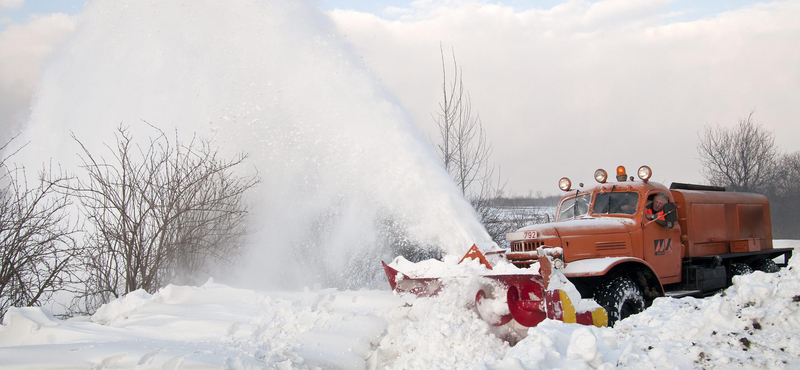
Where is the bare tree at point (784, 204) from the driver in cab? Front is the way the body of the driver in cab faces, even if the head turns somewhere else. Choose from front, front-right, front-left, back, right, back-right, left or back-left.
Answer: back-right

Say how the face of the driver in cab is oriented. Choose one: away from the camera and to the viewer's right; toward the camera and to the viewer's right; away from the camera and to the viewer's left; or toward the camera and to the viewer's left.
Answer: toward the camera and to the viewer's left

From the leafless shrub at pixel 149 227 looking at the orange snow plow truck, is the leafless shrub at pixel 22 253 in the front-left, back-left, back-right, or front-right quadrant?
back-right

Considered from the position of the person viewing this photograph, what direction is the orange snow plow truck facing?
facing the viewer and to the left of the viewer

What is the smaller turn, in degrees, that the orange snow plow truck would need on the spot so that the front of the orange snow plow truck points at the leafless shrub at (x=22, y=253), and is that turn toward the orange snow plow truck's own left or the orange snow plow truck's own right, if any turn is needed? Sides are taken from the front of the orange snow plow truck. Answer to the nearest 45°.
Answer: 0° — it already faces it

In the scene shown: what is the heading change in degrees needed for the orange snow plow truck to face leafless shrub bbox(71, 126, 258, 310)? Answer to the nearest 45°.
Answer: approximately 45° to its right

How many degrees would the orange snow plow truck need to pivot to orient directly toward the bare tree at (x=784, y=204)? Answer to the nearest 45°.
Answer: approximately 135° to its right

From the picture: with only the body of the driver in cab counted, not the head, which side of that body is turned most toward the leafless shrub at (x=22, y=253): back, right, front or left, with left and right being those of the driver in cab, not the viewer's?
front
